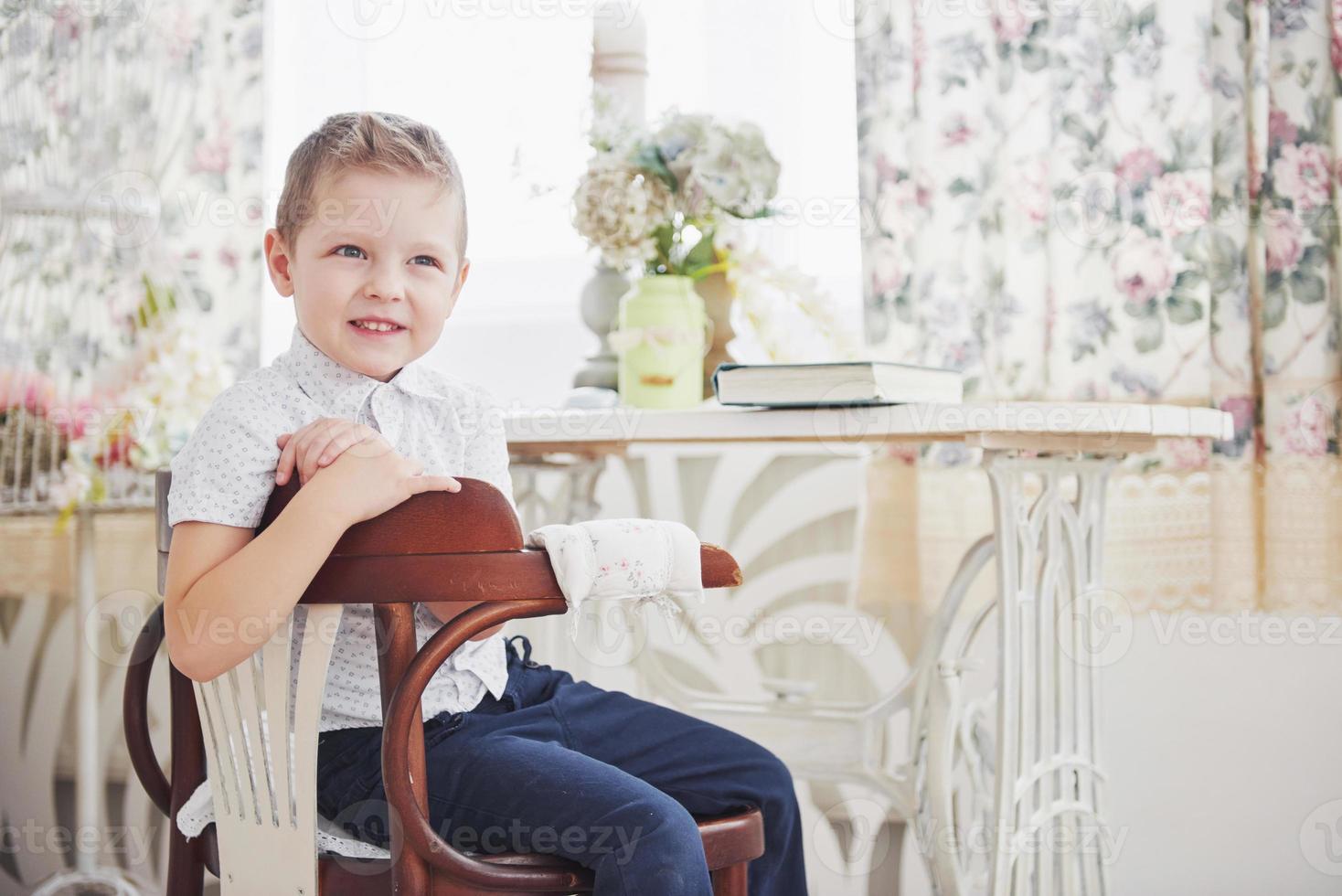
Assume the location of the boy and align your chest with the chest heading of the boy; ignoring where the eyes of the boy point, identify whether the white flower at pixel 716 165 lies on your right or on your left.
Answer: on your left

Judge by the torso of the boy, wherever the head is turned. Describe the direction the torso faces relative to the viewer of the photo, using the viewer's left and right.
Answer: facing the viewer and to the right of the viewer

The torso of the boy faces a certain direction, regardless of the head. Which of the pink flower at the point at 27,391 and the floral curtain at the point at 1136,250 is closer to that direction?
the floral curtain

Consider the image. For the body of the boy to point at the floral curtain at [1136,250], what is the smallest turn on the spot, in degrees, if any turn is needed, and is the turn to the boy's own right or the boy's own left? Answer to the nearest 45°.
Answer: approximately 90° to the boy's own left

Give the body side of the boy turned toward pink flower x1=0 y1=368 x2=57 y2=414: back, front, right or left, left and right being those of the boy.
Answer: back

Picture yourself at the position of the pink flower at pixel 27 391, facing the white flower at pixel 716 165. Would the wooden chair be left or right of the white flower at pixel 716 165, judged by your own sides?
right

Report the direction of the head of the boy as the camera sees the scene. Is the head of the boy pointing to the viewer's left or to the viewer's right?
to the viewer's right

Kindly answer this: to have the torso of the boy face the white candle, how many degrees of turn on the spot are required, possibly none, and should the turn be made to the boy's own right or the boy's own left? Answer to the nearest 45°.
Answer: approximately 135° to the boy's own left
